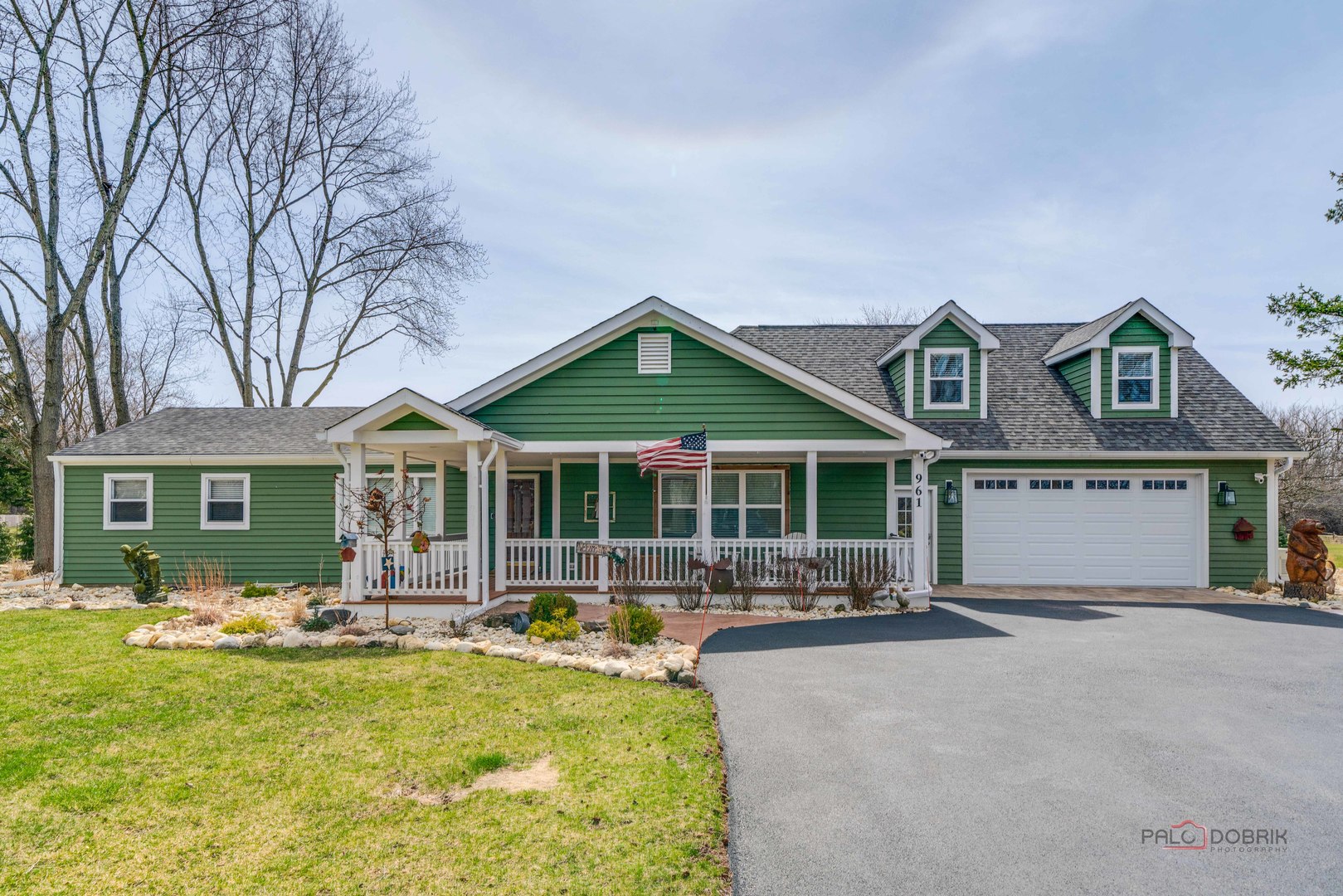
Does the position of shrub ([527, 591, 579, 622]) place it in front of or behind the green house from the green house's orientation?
in front

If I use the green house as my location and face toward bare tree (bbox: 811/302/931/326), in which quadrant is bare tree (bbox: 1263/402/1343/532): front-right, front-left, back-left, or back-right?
front-right

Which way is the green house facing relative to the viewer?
toward the camera

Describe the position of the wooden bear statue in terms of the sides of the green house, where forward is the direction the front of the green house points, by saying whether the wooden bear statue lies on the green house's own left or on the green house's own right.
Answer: on the green house's own left

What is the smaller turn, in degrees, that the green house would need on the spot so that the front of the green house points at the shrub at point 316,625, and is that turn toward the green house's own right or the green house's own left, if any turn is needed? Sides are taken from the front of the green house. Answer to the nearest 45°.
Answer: approximately 45° to the green house's own right

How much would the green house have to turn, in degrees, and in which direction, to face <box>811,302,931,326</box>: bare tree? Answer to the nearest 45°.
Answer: approximately 180°

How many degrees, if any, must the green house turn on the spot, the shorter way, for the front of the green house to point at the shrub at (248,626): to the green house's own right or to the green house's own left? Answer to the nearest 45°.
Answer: approximately 45° to the green house's own right

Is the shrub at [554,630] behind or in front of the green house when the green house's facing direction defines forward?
in front

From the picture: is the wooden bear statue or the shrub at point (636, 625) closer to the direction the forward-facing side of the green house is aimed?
the shrub
